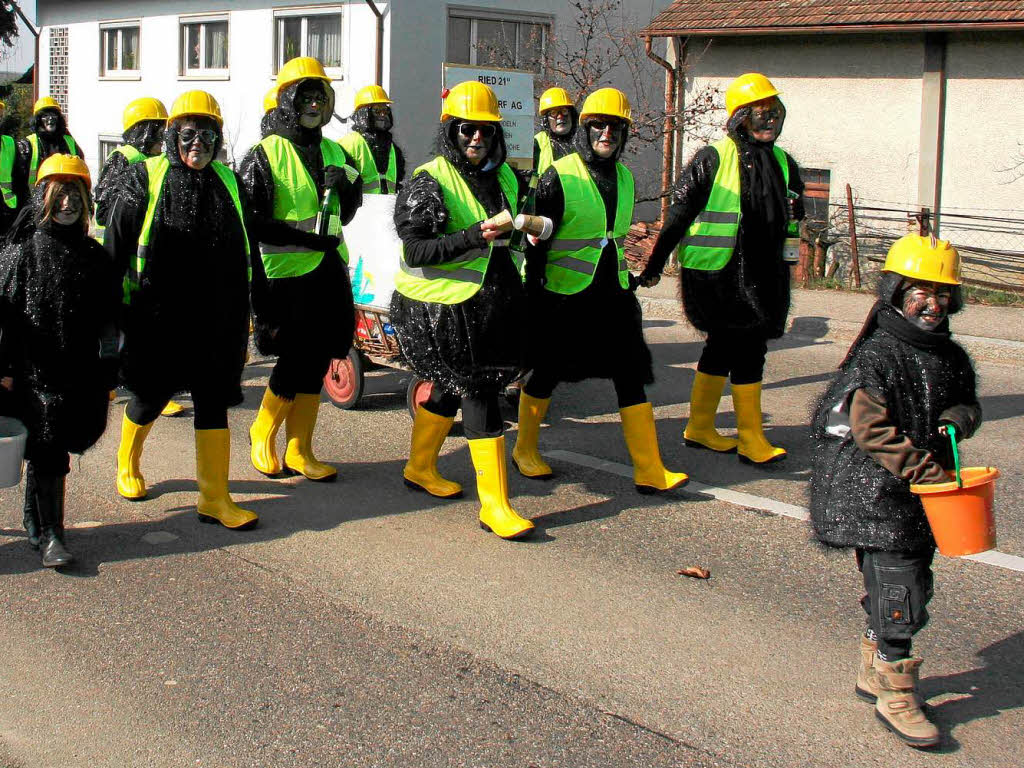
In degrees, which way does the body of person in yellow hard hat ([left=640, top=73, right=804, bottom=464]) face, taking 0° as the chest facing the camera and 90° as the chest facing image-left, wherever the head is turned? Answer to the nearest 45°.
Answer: approximately 315°

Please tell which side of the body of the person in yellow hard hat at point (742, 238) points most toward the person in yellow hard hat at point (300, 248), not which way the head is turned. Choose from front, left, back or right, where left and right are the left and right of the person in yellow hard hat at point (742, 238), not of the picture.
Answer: right

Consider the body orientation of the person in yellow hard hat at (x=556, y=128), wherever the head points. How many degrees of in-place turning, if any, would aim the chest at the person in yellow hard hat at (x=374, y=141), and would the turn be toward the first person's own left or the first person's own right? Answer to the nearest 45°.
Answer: approximately 135° to the first person's own right

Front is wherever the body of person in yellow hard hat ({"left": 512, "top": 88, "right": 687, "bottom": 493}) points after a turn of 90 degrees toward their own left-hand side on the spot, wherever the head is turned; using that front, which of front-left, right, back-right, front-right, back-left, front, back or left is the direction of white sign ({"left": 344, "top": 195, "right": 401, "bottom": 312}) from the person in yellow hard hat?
left

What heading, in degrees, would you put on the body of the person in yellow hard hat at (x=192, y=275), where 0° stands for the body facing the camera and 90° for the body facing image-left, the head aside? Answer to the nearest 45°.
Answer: approximately 315°

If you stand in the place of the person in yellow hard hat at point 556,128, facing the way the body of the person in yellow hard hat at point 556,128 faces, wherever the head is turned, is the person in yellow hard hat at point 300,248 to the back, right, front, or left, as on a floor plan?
right

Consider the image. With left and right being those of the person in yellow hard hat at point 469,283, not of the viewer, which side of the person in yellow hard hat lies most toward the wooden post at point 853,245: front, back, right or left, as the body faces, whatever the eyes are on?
left
